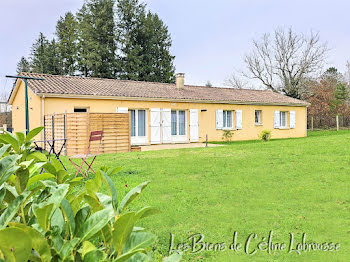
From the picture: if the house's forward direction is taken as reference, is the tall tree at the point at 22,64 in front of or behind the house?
behind

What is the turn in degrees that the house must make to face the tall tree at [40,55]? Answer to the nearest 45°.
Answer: approximately 180°

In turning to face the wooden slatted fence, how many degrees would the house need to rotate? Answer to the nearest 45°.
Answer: approximately 90° to its right

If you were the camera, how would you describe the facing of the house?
facing the viewer and to the right of the viewer

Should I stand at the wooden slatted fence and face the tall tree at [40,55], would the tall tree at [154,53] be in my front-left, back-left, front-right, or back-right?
front-right

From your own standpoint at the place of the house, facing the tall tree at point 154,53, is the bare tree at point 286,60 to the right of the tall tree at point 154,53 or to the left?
right

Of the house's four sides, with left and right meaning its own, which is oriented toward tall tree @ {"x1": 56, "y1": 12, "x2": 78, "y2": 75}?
back

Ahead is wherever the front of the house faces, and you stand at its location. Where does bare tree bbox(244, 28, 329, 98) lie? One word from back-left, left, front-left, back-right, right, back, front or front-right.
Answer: left

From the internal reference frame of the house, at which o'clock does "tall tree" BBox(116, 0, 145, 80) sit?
The tall tree is roughly at 7 o'clock from the house.

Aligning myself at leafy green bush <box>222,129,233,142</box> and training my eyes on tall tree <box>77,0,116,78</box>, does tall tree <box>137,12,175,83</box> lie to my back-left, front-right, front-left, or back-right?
front-right

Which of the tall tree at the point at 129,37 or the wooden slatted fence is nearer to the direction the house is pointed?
the wooden slatted fence

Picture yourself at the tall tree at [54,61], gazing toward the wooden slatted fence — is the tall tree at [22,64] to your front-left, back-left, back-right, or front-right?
back-right

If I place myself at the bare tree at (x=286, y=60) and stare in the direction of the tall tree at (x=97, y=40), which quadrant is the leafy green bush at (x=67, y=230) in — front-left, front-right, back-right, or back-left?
front-left

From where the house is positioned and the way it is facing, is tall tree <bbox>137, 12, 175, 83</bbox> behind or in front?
behind
